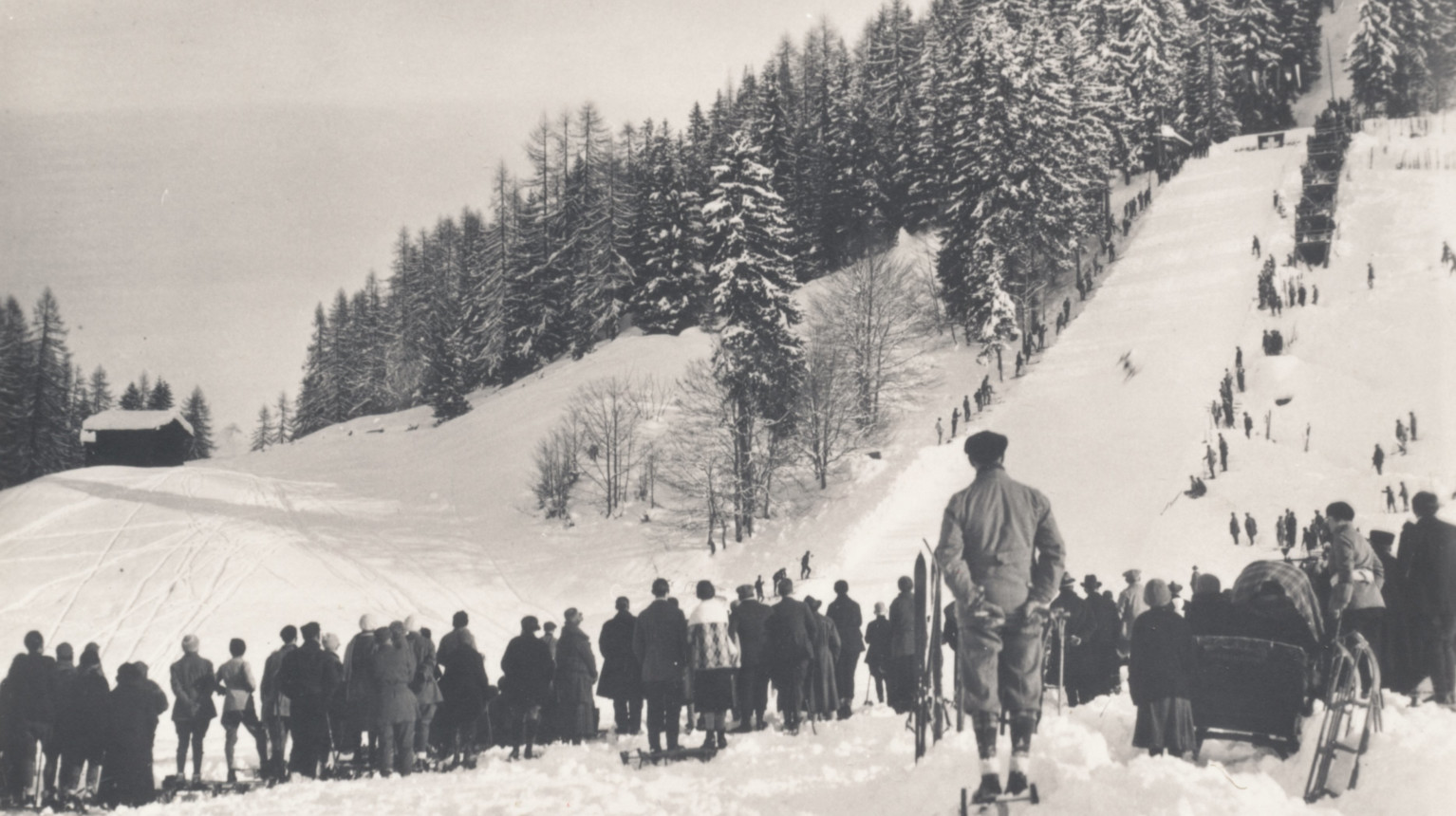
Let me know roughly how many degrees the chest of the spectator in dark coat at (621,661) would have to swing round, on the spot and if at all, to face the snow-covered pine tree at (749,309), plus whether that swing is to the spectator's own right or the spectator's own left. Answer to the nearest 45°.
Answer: approximately 45° to the spectator's own left

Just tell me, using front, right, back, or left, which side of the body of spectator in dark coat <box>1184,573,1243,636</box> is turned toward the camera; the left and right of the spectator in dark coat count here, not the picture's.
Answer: back

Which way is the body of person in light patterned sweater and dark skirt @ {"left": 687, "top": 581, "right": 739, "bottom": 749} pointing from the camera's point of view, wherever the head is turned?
away from the camera

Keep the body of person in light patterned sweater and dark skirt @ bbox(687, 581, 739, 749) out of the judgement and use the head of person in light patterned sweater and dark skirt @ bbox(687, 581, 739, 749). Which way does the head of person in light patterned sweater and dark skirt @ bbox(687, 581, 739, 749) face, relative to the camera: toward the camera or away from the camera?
away from the camera

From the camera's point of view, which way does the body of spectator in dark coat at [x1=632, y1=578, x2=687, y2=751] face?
away from the camera

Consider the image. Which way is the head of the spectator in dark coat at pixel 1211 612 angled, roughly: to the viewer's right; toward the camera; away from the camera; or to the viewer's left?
away from the camera

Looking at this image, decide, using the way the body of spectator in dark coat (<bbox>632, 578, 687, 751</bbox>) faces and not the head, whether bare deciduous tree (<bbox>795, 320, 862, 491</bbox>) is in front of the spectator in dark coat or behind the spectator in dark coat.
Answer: in front

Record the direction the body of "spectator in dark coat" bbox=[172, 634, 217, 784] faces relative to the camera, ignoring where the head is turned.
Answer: away from the camera

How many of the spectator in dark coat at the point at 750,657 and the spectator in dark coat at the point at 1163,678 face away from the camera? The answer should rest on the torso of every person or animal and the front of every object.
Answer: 2

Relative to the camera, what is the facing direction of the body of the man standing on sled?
away from the camera

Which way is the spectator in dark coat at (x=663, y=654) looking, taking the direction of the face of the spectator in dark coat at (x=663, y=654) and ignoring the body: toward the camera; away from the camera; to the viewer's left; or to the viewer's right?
away from the camera
